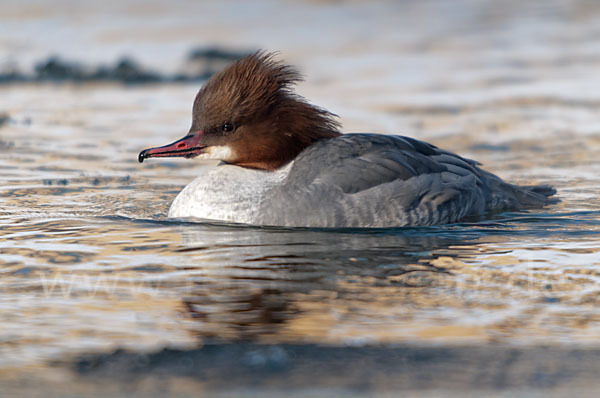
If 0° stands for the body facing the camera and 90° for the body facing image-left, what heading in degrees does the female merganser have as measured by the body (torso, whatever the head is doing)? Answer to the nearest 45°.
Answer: approximately 90°
